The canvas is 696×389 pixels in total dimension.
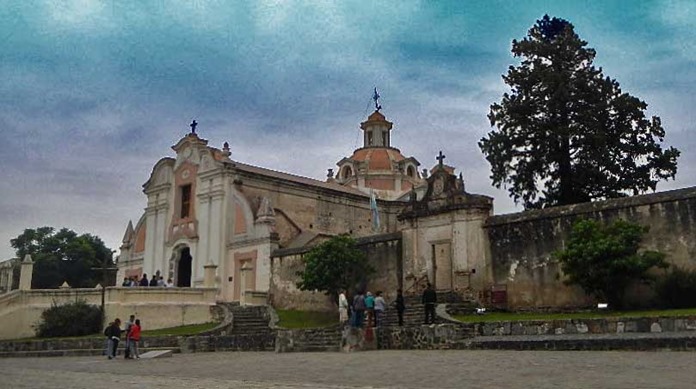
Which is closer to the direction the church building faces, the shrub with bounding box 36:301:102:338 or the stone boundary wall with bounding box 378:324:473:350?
the shrub

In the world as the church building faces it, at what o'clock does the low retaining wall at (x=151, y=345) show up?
The low retaining wall is roughly at 11 o'clock from the church building.

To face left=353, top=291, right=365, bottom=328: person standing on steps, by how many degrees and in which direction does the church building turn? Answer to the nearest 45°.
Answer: approximately 45° to its left

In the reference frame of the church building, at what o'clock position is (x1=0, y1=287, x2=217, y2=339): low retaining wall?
The low retaining wall is roughly at 12 o'clock from the church building.

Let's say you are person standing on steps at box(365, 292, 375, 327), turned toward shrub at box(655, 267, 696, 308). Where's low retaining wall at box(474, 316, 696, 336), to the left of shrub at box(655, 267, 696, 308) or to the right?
right

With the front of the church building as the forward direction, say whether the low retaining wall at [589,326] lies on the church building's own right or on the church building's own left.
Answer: on the church building's own left

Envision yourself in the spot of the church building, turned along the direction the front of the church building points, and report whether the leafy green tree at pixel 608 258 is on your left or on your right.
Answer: on your left

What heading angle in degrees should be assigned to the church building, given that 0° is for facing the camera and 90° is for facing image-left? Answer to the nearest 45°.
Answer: approximately 45°

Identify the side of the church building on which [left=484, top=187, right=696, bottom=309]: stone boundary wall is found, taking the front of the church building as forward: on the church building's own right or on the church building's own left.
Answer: on the church building's own left

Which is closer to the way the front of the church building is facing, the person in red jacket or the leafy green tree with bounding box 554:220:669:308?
the person in red jacket
